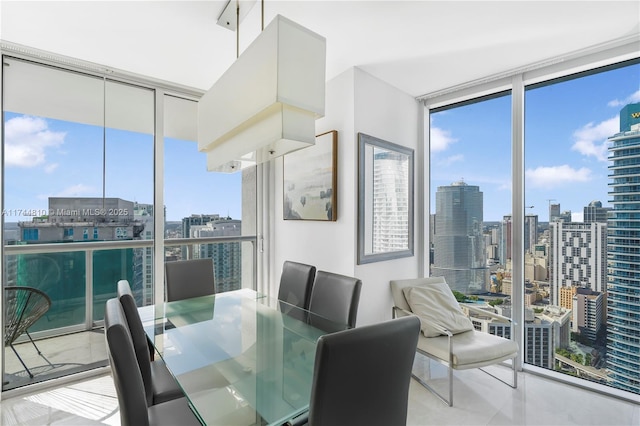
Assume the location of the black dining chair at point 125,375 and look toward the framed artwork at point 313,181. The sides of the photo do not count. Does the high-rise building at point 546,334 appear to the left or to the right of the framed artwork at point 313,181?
right

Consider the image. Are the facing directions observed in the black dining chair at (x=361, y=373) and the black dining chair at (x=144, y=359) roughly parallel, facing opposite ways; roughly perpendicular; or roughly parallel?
roughly perpendicular

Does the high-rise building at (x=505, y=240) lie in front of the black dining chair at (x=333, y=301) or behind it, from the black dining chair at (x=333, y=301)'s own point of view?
behind

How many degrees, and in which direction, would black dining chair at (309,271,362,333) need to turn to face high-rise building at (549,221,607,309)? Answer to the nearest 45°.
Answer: approximately 135° to its left

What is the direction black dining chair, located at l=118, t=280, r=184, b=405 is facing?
to the viewer's right

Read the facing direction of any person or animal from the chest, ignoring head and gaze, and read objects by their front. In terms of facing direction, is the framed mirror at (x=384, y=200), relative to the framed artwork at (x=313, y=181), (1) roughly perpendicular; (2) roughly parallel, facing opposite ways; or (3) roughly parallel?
roughly perpendicular

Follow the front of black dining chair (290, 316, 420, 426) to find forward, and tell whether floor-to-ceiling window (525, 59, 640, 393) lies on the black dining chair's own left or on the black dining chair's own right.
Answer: on the black dining chair's own right

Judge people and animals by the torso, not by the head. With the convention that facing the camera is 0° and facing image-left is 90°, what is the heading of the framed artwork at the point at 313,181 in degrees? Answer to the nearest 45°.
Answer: approximately 45°
